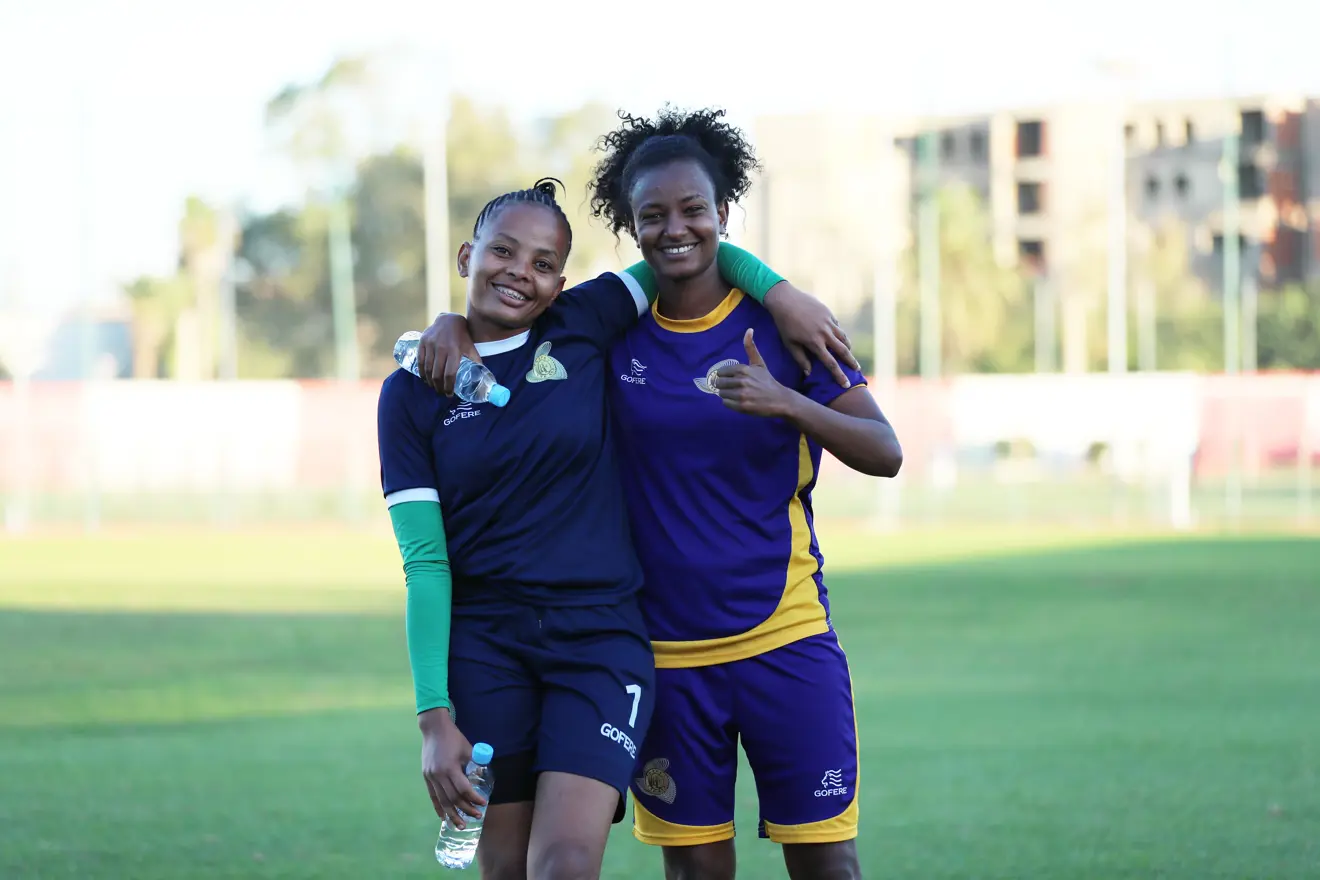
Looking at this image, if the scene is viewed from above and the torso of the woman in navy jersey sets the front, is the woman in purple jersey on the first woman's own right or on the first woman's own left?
on the first woman's own left

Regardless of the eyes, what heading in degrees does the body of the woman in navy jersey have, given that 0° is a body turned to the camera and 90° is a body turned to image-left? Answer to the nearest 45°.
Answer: approximately 0°
